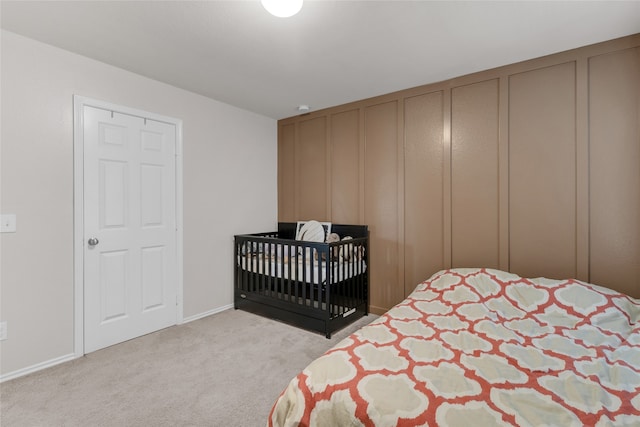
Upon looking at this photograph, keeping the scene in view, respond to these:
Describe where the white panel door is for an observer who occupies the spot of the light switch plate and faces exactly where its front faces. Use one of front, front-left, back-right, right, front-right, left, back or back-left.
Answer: left

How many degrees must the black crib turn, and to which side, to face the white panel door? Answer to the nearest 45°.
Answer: approximately 45° to its right

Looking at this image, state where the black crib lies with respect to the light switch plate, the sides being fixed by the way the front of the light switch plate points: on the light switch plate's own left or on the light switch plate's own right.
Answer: on the light switch plate's own left

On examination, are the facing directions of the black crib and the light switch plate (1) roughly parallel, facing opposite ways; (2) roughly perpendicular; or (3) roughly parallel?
roughly perpendicular

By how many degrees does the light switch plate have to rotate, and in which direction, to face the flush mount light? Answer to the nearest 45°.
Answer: approximately 45° to its left

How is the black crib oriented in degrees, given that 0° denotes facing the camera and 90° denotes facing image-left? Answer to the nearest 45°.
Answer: approximately 45°

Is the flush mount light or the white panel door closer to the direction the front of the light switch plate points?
the flush mount light
